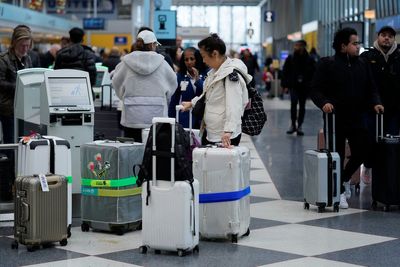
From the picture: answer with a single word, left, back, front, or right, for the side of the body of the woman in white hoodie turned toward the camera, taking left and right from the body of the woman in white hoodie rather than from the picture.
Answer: back

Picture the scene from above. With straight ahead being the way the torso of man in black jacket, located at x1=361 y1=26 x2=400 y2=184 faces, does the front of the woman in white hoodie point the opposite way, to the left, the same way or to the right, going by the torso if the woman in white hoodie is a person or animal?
the opposite way

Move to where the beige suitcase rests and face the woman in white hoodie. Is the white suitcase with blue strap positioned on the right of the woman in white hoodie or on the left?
right

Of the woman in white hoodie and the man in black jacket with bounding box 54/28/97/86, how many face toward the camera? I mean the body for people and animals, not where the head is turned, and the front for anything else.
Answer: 0

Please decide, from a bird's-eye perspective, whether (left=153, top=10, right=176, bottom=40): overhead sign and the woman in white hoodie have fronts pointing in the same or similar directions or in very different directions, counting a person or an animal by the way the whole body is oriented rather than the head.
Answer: very different directions

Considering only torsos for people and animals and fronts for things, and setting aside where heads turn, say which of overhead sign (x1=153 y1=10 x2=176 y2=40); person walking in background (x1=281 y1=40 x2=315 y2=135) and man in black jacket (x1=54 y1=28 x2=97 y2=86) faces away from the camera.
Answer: the man in black jacket

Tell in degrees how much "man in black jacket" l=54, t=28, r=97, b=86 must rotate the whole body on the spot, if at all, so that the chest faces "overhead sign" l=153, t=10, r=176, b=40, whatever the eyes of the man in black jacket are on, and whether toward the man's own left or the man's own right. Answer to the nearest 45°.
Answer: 0° — they already face it

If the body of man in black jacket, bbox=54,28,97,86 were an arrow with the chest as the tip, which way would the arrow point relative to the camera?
away from the camera
